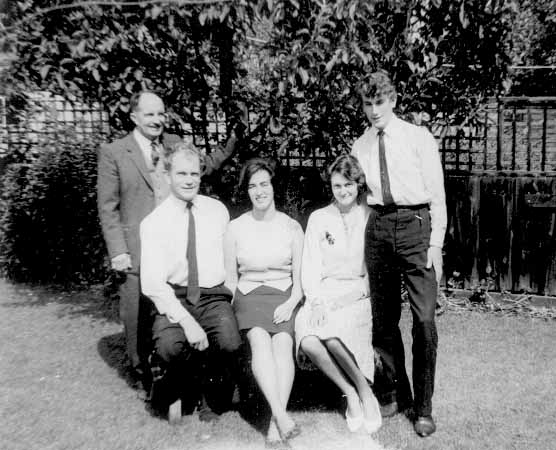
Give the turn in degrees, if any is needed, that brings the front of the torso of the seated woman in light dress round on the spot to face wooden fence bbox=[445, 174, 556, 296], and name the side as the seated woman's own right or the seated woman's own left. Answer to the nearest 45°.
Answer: approximately 135° to the seated woman's own left

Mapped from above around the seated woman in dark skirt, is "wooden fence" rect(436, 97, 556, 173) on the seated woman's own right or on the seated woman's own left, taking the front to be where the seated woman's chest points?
on the seated woman's own left

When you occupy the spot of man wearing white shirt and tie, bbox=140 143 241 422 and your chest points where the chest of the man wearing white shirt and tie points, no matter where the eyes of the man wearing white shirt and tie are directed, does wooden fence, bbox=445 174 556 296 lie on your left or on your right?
on your left

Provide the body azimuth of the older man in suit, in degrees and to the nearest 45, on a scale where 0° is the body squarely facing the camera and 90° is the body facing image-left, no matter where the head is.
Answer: approximately 315°

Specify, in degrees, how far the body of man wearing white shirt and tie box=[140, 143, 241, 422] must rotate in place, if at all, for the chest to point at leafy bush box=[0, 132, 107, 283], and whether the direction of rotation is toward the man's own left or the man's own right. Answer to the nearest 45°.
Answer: approximately 135° to the man's own right
